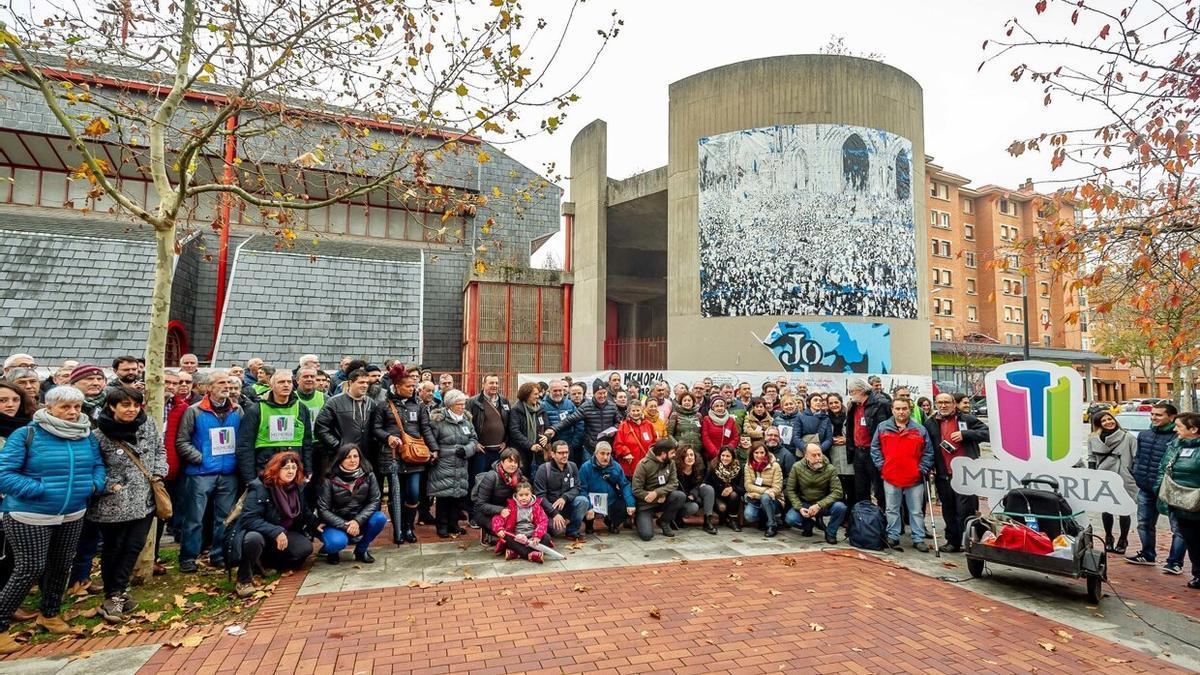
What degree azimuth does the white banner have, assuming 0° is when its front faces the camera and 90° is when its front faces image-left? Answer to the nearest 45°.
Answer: approximately 0°

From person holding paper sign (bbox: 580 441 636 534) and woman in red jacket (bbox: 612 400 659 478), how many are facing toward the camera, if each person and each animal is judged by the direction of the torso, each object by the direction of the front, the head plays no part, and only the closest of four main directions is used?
2

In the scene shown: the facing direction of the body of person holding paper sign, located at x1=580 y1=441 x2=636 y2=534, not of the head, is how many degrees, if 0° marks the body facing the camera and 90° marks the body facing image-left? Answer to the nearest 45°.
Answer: approximately 0°

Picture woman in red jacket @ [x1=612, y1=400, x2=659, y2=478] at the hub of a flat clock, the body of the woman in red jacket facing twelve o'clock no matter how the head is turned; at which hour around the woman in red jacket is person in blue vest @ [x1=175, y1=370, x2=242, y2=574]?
The person in blue vest is roughly at 2 o'clock from the woman in red jacket.

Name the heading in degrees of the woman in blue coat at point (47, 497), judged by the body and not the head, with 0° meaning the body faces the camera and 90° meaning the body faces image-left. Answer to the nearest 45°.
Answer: approximately 315°

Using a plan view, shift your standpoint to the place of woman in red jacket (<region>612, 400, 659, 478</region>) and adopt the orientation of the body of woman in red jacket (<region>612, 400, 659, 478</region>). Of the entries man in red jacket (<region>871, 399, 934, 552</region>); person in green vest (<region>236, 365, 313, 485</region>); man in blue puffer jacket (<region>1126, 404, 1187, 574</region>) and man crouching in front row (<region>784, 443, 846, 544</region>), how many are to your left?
3

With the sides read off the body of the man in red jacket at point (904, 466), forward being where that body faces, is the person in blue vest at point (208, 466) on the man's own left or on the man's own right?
on the man's own right
